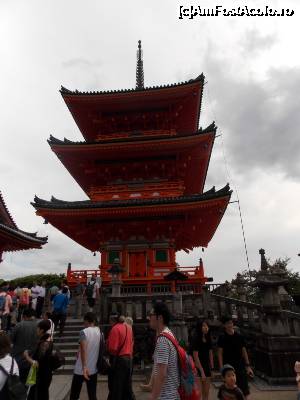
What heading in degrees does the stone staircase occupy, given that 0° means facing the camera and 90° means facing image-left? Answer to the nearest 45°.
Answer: approximately 0°

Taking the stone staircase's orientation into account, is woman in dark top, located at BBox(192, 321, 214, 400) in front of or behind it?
in front

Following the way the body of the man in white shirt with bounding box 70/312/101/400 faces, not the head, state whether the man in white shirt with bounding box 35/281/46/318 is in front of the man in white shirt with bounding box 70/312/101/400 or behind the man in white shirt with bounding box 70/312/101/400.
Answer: in front

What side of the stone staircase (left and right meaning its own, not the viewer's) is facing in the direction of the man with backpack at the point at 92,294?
back

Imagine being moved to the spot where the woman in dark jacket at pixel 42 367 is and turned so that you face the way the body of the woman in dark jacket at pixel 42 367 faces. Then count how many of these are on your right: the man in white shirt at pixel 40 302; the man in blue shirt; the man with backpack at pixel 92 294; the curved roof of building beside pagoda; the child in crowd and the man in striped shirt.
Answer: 4

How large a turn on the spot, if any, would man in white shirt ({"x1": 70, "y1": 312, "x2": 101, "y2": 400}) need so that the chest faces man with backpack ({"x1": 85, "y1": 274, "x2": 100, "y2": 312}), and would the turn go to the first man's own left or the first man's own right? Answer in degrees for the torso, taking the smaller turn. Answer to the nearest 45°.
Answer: approximately 45° to the first man's own right

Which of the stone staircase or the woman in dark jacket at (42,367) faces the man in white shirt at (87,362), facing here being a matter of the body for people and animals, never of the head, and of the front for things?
the stone staircase
